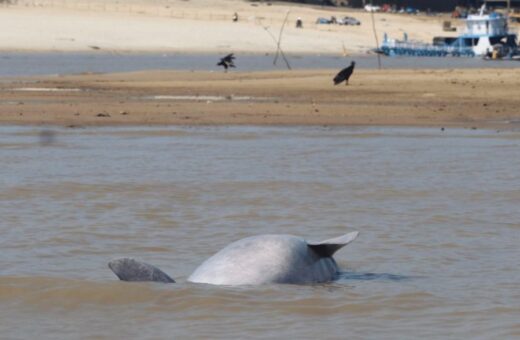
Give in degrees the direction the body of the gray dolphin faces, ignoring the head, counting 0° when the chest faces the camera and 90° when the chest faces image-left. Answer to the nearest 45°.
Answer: approximately 90°
